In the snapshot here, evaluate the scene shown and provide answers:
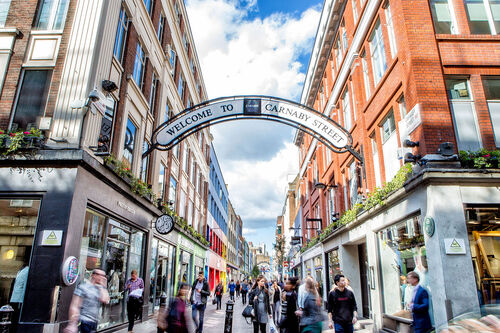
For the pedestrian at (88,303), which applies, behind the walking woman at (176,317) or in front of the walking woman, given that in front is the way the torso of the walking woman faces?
behind

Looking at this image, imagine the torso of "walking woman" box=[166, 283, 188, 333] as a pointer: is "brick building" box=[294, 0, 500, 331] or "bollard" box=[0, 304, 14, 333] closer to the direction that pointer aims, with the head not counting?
the brick building

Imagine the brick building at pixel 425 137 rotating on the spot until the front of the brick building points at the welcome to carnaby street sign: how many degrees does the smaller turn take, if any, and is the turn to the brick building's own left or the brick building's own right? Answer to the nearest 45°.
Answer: approximately 45° to the brick building's own right

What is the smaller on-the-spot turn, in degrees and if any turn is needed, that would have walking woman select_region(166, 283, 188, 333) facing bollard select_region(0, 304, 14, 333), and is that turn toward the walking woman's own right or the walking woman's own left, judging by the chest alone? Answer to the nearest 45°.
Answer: approximately 180°
